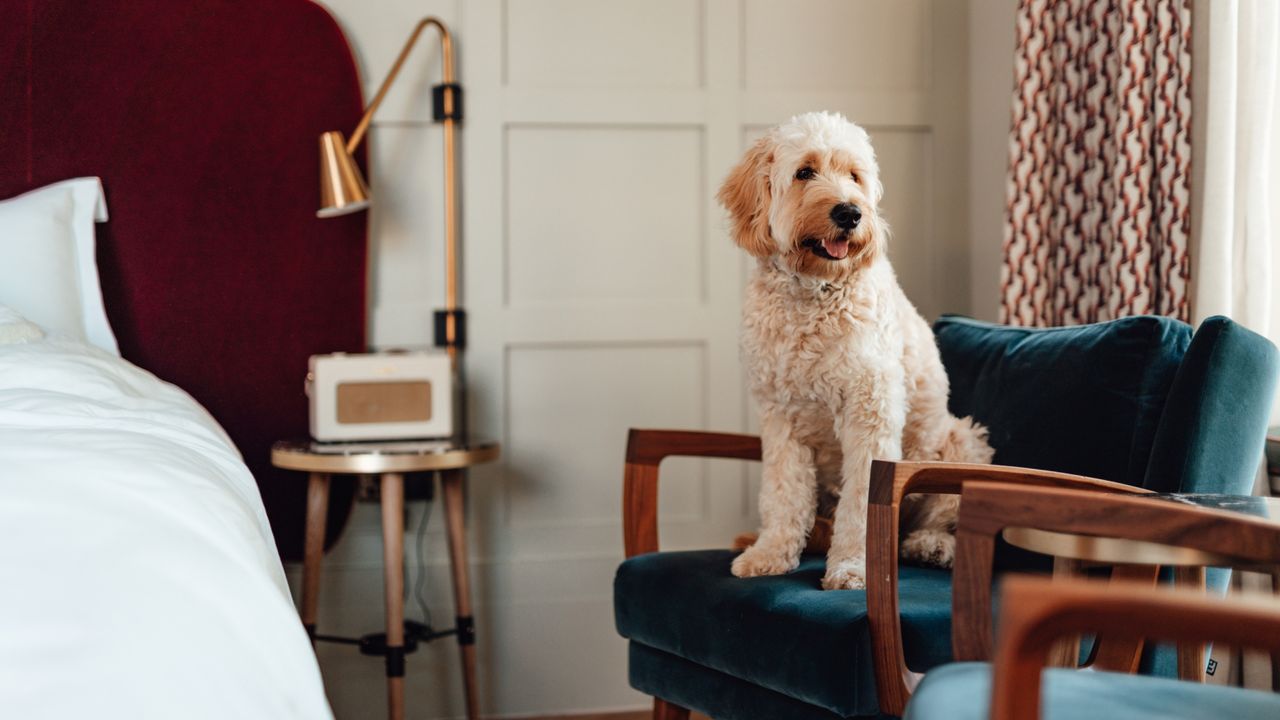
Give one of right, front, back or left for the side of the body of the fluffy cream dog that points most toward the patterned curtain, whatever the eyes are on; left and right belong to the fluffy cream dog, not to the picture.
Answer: back

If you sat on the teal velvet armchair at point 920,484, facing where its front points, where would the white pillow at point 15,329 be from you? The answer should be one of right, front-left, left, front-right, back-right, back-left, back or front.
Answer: front-right

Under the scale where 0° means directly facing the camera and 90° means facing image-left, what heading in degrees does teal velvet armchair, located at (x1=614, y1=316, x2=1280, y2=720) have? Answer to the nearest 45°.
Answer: approximately 45°

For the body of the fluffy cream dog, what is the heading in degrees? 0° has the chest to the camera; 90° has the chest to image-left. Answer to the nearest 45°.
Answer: approximately 45°

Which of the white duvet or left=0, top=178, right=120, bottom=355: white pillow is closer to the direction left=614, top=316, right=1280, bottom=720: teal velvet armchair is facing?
the white duvet

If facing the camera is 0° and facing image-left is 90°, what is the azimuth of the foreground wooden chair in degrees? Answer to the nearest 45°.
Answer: approximately 90°

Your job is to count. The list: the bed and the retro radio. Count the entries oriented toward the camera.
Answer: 2

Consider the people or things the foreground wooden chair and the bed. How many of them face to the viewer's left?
1

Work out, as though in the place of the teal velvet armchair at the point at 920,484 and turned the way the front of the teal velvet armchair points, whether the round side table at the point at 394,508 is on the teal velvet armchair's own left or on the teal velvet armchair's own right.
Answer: on the teal velvet armchair's own right

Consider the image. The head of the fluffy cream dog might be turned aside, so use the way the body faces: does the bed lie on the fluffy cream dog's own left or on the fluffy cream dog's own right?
on the fluffy cream dog's own right

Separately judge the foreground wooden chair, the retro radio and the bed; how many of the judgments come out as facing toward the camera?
2
